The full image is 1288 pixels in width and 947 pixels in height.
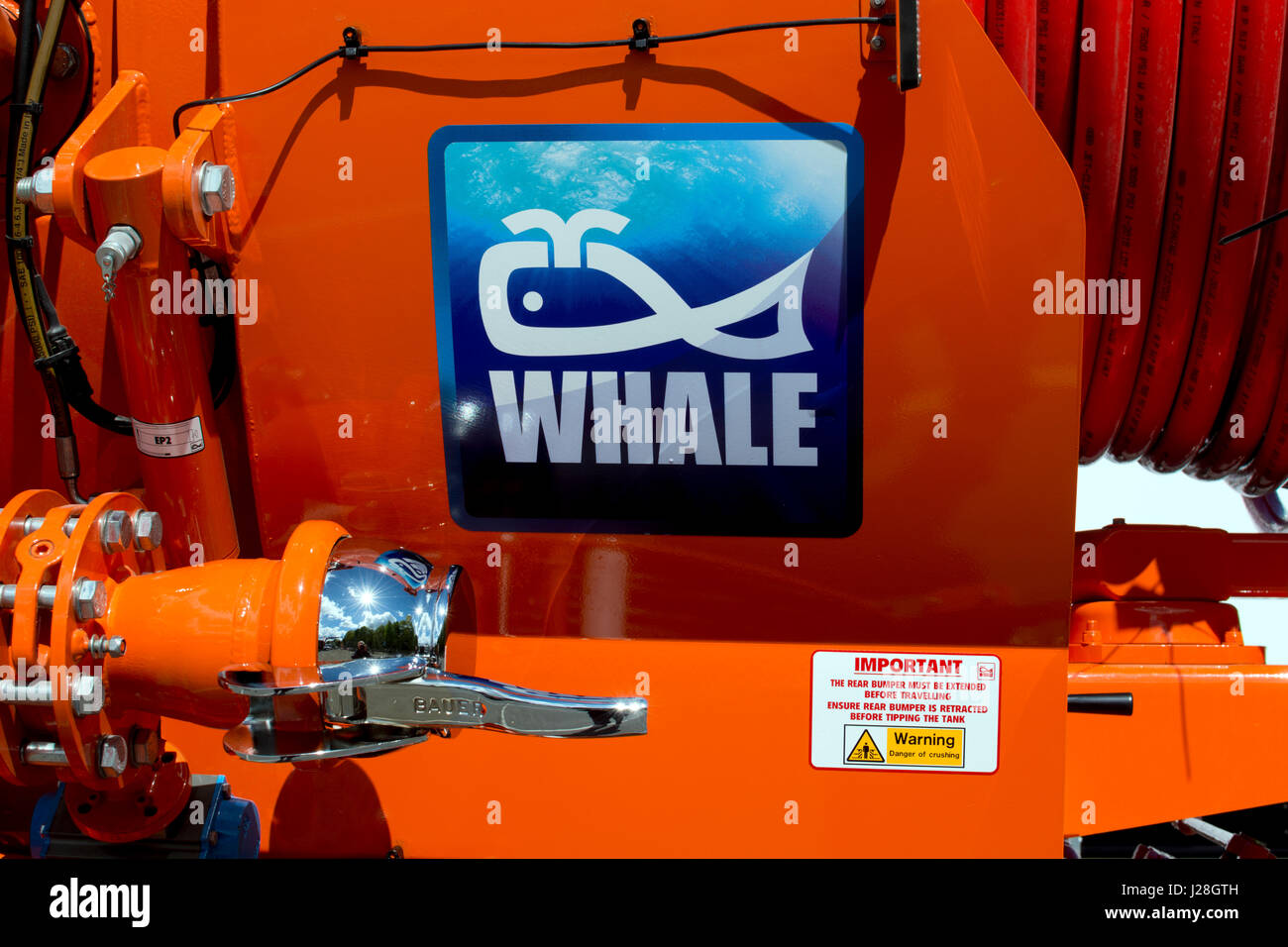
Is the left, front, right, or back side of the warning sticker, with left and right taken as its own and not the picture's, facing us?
front
